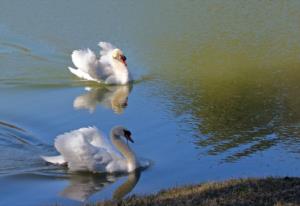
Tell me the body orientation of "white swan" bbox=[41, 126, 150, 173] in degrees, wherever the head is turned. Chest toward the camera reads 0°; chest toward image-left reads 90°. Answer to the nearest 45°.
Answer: approximately 270°

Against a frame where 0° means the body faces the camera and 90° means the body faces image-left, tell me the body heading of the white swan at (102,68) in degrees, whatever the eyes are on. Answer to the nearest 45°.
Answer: approximately 315°
